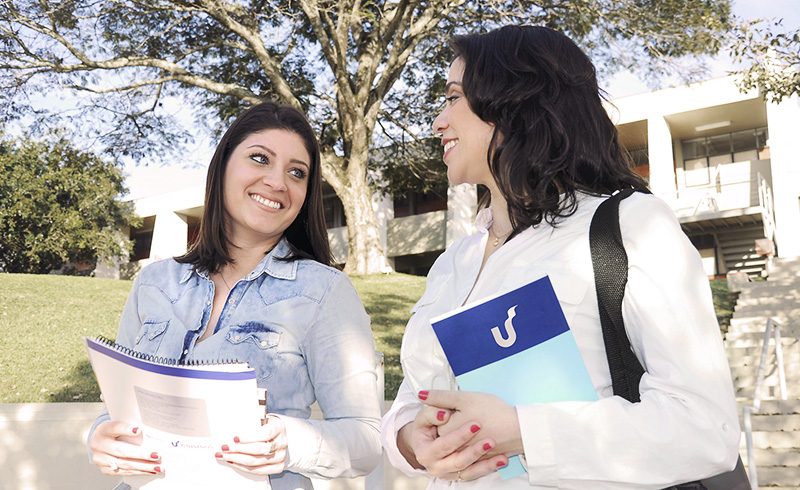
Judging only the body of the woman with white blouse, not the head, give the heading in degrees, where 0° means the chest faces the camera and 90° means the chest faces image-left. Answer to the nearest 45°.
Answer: approximately 45°

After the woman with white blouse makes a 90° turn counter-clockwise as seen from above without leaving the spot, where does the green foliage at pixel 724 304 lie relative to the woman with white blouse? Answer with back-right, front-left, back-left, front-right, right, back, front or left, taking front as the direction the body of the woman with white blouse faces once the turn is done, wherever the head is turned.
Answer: back-left

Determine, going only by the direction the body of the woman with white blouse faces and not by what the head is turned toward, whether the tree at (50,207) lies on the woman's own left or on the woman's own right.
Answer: on the woman's own right

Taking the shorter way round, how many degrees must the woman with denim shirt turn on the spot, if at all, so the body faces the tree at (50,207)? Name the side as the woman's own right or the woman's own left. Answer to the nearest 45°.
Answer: approximately 135° to the woman's own right

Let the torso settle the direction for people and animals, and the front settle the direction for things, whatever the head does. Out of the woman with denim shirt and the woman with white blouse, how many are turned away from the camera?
0

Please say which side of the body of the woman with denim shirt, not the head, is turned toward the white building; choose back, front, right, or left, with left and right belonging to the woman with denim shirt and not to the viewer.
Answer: back

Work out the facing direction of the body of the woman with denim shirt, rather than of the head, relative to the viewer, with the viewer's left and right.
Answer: facing the viewer and to the left of the viewer

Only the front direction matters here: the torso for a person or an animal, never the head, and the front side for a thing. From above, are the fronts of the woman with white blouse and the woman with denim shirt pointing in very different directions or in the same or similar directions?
same or similar directions

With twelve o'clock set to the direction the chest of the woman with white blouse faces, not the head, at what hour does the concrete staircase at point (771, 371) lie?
The concrete staircase is roughly at 5 o'clock from the woman with white blouse.

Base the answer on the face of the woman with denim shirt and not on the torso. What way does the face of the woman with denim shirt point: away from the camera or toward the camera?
toward the camera

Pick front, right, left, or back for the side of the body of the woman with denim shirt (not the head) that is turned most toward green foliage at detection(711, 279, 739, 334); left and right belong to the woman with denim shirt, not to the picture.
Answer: back

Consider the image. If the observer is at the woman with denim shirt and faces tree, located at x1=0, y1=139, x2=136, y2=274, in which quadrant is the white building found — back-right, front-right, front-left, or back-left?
front-right

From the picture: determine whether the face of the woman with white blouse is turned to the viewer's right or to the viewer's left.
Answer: to the viewer's left

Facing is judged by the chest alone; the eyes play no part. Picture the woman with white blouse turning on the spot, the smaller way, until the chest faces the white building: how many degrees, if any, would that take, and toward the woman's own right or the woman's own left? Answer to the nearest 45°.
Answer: approximately 135° to the woman's own right
